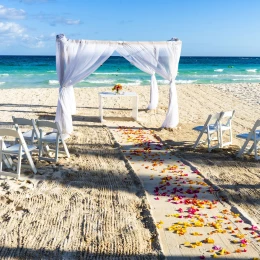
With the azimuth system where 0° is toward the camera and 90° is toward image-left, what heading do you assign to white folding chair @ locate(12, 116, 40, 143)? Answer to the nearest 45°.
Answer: approximately 225°

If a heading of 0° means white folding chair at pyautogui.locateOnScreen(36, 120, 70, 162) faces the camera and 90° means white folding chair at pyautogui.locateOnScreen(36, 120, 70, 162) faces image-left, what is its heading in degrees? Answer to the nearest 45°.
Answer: approximately 225°

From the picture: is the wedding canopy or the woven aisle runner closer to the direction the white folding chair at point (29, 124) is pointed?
the wedding canopy

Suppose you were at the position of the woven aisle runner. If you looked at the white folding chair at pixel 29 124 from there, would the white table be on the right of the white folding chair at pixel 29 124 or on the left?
right

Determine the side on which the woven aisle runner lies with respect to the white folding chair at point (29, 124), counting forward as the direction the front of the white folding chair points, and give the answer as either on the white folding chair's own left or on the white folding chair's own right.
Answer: on the white folding chair's own right
